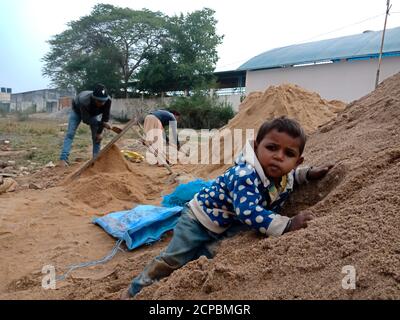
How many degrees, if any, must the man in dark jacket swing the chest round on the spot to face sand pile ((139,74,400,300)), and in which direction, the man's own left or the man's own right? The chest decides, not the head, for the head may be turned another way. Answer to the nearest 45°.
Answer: approximately 45° to the man's own right

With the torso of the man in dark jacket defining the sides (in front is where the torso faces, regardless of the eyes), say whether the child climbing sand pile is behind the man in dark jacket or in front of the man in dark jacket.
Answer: in front

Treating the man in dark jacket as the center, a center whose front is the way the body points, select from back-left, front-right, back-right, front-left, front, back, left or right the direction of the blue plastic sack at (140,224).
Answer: front-right

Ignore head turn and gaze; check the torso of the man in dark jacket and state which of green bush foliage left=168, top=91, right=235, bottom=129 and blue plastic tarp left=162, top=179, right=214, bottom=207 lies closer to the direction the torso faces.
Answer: the blue plastic tarp

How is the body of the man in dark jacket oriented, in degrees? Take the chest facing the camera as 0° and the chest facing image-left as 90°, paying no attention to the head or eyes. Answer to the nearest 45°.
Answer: approximately 315°

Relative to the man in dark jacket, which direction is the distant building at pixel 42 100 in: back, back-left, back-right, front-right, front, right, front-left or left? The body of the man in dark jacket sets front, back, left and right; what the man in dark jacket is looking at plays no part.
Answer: back-left

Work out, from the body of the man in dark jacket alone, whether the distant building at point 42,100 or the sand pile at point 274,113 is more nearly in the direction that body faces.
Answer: the sand pile

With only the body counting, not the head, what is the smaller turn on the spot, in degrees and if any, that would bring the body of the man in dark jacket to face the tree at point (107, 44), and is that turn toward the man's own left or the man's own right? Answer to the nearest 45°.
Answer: approximately 135° to the man's own left
